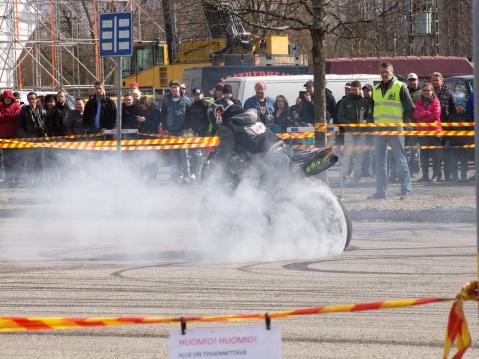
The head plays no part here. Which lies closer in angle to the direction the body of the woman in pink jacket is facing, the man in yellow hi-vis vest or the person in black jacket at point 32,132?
the man in yellow hi-vis vest

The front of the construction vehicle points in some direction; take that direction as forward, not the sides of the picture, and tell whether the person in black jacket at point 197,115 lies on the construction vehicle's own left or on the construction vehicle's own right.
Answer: on the construction vehicle's own left

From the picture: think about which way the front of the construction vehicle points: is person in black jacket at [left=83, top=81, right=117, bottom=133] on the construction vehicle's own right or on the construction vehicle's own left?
on the construction vehicle's own left

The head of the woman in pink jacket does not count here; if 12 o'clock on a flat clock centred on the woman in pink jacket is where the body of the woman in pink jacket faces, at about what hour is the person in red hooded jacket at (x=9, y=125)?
The person in red hooded jacket is roughly at 3 o'clock from the woman in pink jacket.

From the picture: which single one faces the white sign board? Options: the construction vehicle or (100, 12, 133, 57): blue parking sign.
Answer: the blue parking sign

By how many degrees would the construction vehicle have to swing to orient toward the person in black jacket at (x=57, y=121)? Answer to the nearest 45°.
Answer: approximately 90° to its left

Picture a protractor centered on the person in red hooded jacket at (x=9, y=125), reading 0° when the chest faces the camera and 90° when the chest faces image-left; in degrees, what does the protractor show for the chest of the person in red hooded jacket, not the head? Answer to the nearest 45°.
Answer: approximately 0°

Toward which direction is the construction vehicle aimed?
to the viewer's left

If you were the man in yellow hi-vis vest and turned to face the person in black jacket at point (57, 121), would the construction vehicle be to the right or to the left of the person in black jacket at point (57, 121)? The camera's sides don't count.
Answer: right
